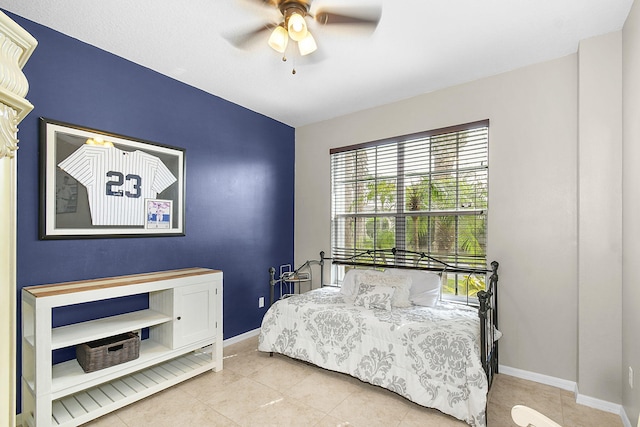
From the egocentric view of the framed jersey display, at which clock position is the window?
The window is roughly at 11 o'clock from the framed jersey display.

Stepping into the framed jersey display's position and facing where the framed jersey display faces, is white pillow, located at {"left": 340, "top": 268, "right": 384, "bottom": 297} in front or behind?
in front

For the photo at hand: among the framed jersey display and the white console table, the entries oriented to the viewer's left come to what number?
0

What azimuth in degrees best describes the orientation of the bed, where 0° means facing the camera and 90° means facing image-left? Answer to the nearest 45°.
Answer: approximately 45°

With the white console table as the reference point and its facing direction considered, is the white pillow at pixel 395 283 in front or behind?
in front

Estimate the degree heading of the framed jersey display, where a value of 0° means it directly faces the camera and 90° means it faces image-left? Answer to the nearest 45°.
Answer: approximately 315°
